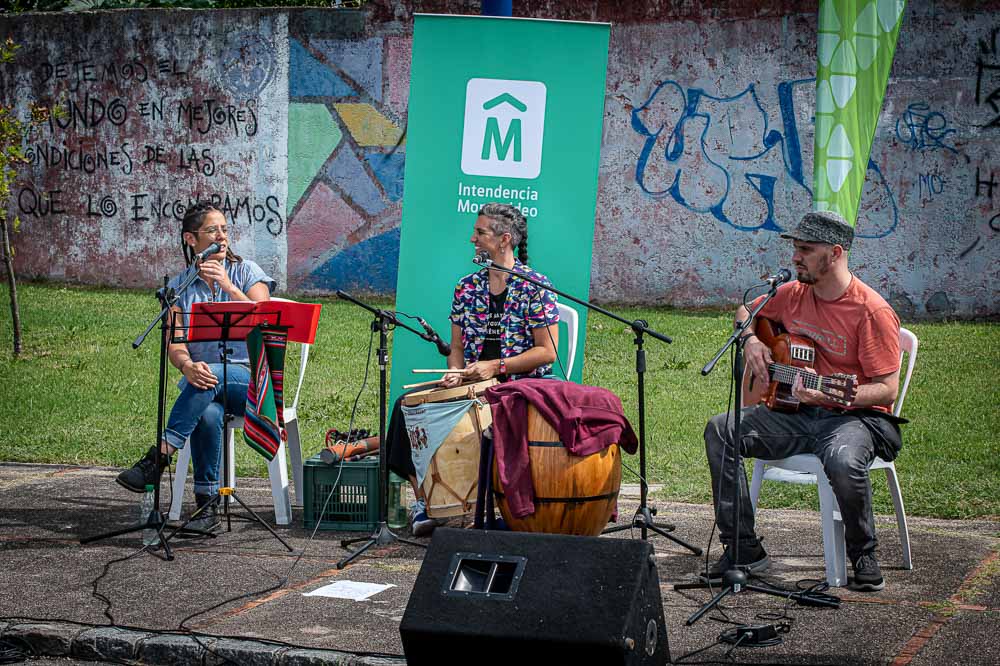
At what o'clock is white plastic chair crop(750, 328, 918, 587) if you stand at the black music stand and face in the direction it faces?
The white plastic chair is roughly at 4 o'clock from the black music stand.

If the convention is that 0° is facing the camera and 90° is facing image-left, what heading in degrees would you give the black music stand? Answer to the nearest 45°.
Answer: approximately 180°

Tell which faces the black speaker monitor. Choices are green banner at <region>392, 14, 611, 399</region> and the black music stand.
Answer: the green banner

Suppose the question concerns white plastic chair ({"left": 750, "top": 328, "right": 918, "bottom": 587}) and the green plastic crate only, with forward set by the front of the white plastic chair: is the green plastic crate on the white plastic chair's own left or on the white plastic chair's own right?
on the white plastic chair's own right

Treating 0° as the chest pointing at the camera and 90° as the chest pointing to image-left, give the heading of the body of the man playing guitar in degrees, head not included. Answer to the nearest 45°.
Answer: approximately 45°

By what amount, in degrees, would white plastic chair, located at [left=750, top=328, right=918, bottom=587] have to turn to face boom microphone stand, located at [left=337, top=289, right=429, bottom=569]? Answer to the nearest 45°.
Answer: approximately 45° to its right

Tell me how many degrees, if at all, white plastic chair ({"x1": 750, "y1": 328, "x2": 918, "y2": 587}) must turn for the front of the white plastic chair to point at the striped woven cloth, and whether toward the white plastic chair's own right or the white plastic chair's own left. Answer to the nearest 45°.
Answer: approximately 45° to the white plastic chair's own right
